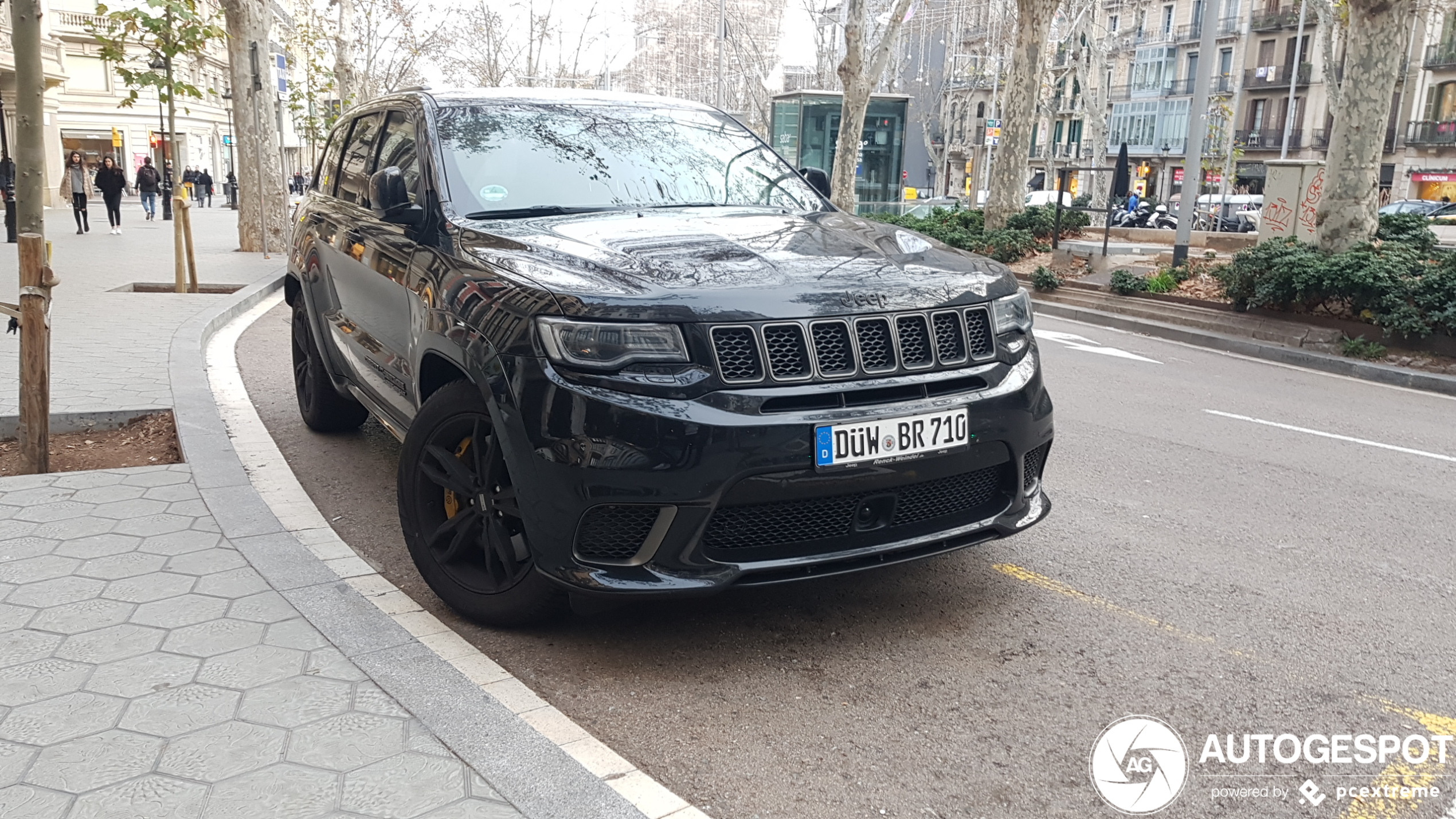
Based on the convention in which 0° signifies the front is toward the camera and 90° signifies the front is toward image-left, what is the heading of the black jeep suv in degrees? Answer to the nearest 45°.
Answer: approximately 315°

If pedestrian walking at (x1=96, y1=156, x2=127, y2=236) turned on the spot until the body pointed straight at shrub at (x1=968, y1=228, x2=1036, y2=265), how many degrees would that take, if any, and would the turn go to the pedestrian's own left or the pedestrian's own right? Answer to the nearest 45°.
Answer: approximately 45° to the pedestrian's own left

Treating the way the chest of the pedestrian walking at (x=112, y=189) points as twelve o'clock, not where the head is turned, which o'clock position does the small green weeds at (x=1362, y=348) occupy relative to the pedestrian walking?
The small green weeds is roughly at 11 o'clock from the pedestrian walking.

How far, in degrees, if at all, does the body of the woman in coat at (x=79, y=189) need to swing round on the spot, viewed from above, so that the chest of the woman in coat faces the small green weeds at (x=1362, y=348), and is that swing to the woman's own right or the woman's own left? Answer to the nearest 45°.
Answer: approximately 45° to the woman's own left

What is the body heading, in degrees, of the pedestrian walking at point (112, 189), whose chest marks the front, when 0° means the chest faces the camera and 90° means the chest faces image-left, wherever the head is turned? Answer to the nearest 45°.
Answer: approximately 0°

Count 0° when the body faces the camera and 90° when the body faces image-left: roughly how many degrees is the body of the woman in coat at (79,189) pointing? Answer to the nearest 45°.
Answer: approximately 0°

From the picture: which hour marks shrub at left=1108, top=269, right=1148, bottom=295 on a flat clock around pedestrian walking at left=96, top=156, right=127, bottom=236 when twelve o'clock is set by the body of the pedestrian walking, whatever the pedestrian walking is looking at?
The shrub is roughly at 11 o'clock from the pedestrian walking.

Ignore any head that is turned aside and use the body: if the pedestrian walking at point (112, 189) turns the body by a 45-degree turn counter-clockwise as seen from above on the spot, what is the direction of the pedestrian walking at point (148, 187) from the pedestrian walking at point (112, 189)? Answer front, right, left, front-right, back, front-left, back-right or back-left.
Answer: back-left

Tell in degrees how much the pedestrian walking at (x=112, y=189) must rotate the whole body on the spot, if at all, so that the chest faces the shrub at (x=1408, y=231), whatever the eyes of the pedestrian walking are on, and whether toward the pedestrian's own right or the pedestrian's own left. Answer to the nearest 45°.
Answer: approximately 45° to the pedestrian's own left
